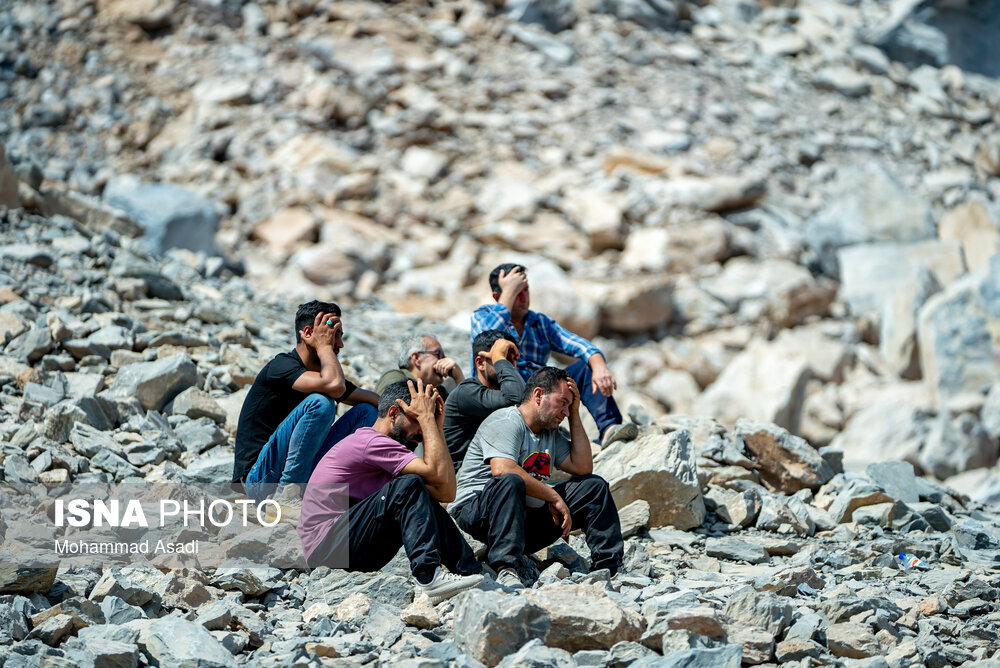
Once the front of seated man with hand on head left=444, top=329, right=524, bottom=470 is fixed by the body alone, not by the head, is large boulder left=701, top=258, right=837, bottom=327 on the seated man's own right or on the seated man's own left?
on the seated man's own left

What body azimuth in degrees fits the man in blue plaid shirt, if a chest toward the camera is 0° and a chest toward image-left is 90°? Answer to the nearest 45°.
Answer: approximately 315°

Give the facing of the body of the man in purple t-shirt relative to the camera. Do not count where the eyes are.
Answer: to the viewer's right

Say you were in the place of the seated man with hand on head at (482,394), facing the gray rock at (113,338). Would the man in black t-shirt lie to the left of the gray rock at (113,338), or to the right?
left

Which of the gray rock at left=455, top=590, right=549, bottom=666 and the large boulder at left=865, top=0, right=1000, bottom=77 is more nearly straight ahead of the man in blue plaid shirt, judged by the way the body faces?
the gray rock

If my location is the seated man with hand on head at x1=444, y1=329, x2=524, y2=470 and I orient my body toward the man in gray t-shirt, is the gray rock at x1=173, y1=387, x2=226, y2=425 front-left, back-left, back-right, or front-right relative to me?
back-right

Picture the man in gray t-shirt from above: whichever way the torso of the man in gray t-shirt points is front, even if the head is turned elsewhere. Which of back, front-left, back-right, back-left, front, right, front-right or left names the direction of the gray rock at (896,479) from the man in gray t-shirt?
left

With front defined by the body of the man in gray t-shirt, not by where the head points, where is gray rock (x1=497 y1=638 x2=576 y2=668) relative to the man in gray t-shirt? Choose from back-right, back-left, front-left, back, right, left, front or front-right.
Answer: front-right

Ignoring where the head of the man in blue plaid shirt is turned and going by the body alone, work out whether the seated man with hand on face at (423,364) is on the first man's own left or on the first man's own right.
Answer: on the first man's own right

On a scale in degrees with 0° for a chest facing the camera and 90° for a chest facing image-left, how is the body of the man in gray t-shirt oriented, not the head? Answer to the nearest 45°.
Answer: approximately 315°
